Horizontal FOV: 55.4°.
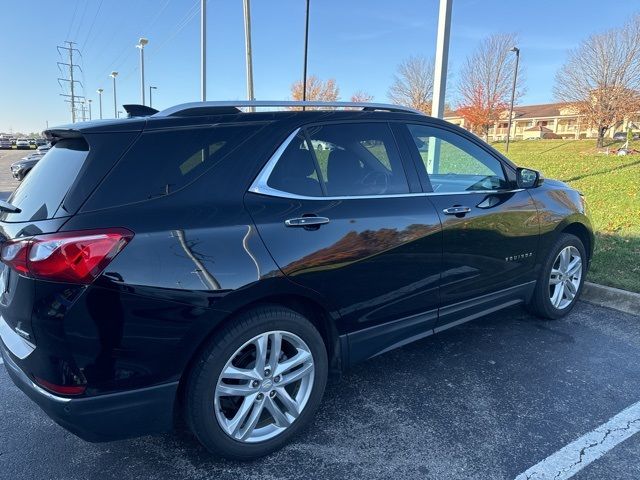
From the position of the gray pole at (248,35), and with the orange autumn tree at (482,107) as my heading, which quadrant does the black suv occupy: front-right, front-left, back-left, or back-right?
back-right

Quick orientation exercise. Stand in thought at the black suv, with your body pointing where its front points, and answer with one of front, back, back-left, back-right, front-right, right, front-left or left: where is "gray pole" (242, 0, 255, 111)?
front-left

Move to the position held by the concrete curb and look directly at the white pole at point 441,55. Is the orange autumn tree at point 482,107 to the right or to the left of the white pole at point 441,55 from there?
right

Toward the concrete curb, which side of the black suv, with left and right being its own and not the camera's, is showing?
front

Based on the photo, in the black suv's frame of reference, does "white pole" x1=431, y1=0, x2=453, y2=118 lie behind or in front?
in front

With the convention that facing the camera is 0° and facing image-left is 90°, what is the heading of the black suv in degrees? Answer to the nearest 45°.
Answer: approximately 225°
